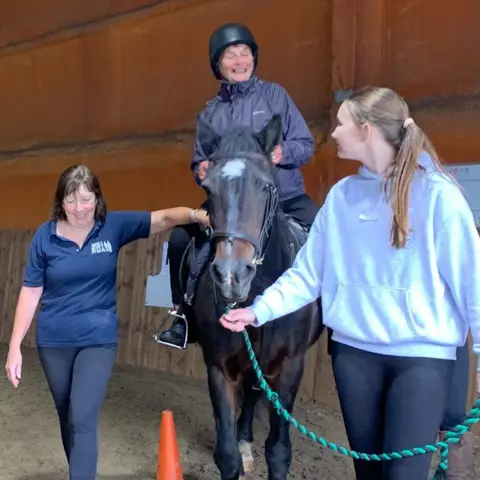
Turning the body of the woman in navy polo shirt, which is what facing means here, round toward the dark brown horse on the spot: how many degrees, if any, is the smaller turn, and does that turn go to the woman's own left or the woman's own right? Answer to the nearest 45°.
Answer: approximately 90° to the woman's own left

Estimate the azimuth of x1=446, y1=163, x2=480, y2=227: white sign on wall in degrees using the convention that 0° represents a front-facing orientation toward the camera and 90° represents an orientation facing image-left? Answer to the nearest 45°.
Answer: approximately 0°

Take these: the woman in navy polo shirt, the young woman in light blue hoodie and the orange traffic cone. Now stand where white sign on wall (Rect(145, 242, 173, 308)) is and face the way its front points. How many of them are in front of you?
3

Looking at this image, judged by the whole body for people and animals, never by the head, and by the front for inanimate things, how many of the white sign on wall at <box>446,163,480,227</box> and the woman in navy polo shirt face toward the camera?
2

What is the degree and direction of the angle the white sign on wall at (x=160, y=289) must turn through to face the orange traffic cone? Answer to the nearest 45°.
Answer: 0° — it already faces it
